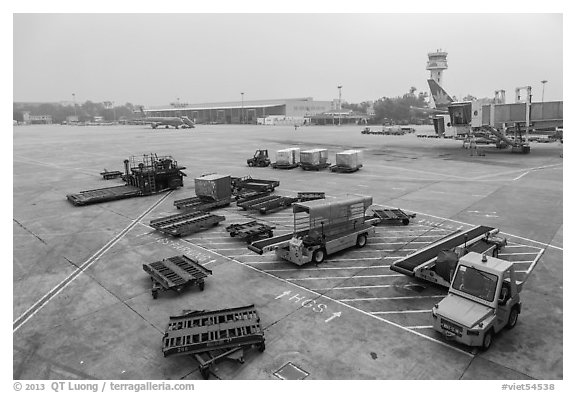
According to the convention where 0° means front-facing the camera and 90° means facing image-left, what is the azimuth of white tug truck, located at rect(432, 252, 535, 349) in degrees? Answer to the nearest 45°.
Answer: approximately 45°

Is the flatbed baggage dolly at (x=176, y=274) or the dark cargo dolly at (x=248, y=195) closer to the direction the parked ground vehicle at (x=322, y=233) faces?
the flatbed baggage dolly

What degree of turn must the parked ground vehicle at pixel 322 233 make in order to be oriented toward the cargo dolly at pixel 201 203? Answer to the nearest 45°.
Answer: approximately 90° to its right

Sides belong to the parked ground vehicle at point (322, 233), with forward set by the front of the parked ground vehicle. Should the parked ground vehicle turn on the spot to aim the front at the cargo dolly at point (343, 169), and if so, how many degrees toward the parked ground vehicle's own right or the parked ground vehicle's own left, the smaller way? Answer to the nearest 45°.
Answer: approximately 135° to the parked ground vehicle's own right

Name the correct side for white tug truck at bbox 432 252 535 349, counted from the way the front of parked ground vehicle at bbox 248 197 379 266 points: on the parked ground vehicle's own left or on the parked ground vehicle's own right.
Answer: on the parked ground vehicle's own left

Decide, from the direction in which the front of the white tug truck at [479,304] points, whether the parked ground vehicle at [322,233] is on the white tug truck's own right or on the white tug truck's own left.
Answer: on the white tug truck's own right

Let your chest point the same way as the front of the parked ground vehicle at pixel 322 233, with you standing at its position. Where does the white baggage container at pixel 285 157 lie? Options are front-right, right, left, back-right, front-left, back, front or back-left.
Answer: back-right

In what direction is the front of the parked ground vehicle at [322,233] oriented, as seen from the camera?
facing the viewer and to the left of the viewer

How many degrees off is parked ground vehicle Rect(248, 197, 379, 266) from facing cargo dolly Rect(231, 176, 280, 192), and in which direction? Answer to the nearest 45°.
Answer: approximately 135° to its right

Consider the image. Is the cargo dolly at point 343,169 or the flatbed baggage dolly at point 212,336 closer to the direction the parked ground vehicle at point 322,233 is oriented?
the flatbed baggage dolly

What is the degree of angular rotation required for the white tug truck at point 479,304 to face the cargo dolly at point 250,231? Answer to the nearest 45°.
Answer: approximately 90° to its right

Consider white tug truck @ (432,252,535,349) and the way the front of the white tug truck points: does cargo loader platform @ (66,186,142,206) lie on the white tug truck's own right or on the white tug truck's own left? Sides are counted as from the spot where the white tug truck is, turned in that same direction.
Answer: on the white tug truck's own right

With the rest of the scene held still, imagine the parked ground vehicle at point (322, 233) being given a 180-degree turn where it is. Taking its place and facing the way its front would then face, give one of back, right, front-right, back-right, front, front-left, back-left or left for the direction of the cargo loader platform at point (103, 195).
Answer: left

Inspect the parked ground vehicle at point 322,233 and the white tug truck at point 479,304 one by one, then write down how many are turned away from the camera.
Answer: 0
